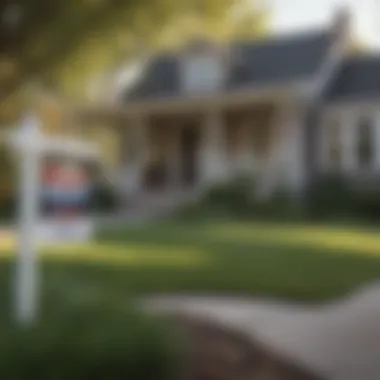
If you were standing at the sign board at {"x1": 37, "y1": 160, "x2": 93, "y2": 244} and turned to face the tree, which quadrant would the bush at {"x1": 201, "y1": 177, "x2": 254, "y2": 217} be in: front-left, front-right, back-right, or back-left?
front-right

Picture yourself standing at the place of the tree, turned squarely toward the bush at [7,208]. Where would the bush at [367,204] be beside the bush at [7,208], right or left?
right

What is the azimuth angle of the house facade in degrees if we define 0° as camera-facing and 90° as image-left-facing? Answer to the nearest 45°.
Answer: approximately 45°

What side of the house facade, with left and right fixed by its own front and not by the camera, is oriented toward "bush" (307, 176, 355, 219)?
left

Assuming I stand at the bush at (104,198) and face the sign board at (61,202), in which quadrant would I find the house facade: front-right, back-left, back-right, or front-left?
back-left
